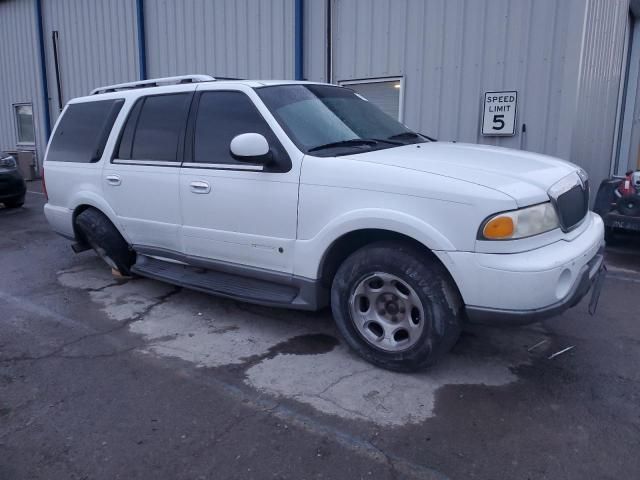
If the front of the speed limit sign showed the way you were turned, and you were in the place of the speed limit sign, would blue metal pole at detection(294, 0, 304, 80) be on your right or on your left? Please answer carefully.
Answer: on your right

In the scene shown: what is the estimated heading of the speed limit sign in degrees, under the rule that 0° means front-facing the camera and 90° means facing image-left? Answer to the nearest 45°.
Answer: approximately 0°

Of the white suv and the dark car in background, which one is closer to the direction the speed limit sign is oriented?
the white suv

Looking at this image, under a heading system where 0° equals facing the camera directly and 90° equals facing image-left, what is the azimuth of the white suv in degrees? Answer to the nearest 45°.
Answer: approximately 315°

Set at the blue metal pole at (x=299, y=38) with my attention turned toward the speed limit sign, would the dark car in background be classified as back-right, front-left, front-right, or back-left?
back-right

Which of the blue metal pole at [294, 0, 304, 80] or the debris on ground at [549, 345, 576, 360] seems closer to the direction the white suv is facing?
the debris on ground

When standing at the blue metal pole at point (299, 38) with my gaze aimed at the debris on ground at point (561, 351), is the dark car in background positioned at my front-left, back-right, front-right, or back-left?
back-right

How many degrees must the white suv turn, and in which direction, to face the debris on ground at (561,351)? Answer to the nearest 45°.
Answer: approximately 45° to its left

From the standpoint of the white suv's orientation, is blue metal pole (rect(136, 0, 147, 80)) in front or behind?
behind

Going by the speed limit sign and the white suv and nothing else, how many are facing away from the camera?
0

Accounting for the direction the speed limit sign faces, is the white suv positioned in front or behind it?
in front

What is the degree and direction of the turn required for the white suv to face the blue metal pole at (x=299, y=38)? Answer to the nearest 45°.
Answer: approximately 135° to its left

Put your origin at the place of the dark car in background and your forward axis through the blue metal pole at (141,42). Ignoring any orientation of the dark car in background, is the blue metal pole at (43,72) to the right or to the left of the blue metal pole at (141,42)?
left

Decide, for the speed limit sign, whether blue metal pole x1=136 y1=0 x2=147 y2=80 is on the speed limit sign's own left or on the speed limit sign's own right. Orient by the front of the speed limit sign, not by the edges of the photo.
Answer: on the speed limit sign's own right

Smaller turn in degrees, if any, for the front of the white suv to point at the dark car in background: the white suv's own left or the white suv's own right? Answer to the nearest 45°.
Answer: approximately 180°
